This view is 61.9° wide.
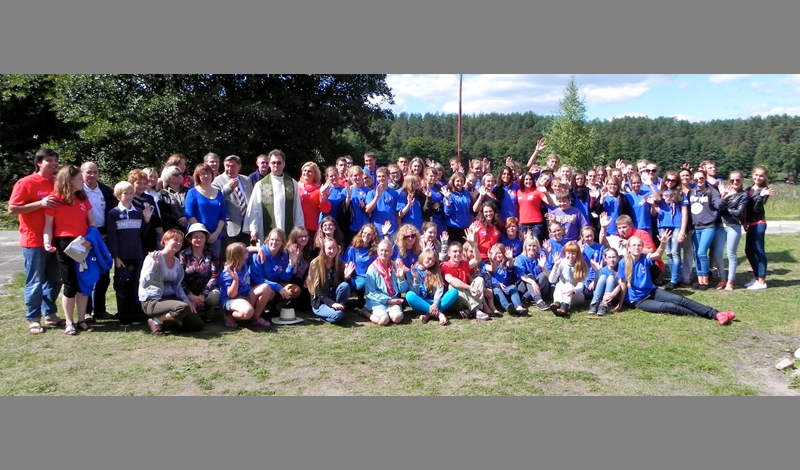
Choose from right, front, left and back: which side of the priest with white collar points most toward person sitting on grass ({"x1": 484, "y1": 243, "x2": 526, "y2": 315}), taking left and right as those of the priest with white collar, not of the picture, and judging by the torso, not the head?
left

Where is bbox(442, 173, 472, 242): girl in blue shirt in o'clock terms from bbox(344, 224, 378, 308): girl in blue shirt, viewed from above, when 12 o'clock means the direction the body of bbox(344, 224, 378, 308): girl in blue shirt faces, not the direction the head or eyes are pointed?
bbox(442, 173, 472, 242): girl in blue shirt is roughly at 8 o'clock from bbox(344, 224, 378, 308): girl in blue shirt.

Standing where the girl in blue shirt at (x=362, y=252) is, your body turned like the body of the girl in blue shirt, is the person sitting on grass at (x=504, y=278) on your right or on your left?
on your left

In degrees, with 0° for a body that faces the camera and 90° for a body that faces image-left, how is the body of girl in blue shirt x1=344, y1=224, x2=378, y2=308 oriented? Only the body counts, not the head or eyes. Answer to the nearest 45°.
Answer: approximately 0°

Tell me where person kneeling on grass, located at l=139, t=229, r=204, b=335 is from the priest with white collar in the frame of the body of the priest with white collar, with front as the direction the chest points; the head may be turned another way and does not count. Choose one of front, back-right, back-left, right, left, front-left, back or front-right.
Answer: front-right

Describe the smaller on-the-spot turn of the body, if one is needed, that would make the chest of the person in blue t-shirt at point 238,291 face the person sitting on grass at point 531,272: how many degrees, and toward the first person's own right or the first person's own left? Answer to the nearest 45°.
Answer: approximately 45° to the first person's own left

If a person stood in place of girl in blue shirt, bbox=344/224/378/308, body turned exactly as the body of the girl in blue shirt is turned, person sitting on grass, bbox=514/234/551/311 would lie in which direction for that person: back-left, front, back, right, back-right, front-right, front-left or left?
left

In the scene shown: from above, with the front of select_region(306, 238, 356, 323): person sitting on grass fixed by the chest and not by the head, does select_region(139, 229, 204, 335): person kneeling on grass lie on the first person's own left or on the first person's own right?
on the first person's own right

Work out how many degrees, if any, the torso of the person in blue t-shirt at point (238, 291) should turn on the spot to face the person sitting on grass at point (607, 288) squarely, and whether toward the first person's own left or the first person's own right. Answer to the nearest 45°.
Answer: approximately 45° to the first person's own left

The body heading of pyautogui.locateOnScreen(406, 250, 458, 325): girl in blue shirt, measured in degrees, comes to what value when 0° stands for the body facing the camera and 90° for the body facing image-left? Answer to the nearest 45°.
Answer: approximately 0°
